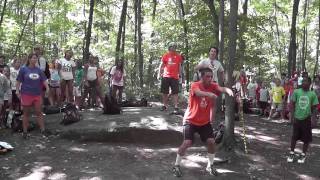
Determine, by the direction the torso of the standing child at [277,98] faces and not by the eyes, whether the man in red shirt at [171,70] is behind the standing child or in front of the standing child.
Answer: in front

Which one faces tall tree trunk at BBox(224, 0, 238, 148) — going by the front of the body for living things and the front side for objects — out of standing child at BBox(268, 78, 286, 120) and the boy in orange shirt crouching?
the standing child

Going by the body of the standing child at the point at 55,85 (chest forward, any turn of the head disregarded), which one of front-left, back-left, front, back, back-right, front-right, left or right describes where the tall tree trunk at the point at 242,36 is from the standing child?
left

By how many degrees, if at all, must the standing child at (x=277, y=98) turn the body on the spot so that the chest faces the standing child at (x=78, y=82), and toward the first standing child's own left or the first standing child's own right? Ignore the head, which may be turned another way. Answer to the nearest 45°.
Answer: approximately 45° to the first standing child's own right

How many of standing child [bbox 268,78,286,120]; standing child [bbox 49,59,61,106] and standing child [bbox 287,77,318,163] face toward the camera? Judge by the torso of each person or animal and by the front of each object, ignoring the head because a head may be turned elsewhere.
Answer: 3

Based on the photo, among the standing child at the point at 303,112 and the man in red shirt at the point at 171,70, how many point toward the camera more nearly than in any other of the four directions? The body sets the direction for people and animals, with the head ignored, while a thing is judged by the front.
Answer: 2

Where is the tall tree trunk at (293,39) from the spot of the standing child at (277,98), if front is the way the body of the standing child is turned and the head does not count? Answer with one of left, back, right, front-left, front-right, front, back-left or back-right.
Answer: back

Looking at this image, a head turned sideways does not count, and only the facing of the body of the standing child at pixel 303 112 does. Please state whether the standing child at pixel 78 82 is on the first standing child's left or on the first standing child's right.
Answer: on the first standing child's right

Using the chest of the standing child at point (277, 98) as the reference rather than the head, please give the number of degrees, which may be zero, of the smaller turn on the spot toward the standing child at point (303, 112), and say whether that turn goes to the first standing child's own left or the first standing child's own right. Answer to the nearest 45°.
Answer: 0° — they already face them

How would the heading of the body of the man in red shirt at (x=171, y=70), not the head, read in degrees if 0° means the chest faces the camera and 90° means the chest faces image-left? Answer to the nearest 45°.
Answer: approximately 0°

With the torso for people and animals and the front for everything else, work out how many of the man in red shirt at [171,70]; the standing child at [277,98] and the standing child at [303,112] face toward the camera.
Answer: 3
